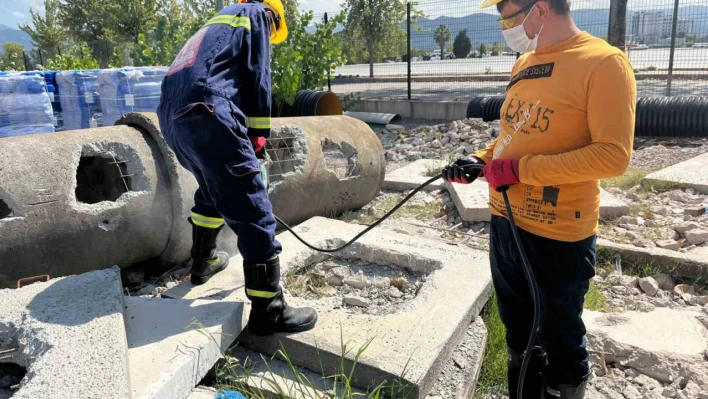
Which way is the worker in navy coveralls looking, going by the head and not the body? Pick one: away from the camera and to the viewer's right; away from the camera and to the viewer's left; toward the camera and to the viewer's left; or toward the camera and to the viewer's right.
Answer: away from the camera and to the viewer's right

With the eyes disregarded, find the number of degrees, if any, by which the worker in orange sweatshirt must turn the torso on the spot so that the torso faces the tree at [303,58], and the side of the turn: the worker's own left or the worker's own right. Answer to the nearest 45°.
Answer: approximately 90° to the worker's own right

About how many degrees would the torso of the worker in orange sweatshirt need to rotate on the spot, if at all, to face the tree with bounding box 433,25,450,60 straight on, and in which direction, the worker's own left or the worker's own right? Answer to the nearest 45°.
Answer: approximately 135° to the worker's own right

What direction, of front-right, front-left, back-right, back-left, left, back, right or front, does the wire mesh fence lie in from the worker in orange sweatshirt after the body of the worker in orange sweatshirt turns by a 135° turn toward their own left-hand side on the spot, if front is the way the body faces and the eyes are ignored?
left

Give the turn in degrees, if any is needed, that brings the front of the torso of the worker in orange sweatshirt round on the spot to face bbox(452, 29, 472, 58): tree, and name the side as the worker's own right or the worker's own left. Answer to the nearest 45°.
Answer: approximately 135° to the worker's own right

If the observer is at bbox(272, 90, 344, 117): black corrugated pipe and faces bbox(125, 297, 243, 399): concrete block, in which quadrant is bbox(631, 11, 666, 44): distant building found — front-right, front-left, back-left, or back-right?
back-left

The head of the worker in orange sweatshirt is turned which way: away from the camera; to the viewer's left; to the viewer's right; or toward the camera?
to the viewer's left

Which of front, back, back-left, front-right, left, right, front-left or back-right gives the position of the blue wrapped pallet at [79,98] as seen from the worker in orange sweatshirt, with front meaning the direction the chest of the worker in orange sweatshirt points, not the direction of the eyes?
right

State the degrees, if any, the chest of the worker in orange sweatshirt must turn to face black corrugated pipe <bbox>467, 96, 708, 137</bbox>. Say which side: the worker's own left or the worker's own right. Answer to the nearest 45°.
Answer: approximately 135° to the worker's own right

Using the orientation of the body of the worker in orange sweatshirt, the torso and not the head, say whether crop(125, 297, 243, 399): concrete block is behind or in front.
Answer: in front

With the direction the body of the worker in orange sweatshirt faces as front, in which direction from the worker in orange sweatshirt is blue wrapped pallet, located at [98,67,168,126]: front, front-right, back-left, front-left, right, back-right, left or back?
right

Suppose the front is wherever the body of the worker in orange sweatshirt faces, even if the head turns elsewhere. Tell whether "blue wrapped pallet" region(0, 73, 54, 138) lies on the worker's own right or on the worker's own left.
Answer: on the worker's own right

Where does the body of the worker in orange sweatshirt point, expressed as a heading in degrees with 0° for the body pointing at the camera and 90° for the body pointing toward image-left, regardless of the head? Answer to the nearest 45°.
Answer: approximately 45°

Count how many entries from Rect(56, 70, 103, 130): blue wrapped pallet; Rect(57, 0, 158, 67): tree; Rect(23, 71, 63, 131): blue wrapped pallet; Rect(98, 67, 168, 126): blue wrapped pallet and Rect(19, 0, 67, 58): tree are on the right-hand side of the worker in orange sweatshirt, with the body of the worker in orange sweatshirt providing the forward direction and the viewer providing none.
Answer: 5

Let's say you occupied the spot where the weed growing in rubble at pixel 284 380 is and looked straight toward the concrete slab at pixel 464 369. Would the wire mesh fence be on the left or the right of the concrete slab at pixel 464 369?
left

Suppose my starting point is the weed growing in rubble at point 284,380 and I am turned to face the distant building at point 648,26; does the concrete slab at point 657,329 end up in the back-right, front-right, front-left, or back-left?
front-right

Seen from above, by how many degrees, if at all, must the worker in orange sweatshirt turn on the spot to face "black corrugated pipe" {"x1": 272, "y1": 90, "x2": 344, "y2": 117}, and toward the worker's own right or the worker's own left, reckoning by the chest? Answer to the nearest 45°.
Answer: approximately 90° to the worker's own right

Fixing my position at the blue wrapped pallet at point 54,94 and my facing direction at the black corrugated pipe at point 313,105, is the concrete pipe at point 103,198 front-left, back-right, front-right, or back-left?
front-right
